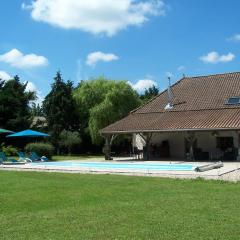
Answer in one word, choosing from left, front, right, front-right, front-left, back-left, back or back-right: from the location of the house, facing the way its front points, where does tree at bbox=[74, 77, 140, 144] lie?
back-right

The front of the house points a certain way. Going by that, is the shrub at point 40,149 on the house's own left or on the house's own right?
on the house's own right

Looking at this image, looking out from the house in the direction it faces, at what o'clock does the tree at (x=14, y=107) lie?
The tree is roughly at 4 o'clock from the house.

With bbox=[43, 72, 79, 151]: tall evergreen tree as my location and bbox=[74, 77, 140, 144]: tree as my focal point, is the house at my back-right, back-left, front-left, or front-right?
front-right

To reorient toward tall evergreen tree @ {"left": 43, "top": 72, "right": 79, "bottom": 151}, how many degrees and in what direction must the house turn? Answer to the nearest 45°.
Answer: approximately 135° to its right

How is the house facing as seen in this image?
toward the camera

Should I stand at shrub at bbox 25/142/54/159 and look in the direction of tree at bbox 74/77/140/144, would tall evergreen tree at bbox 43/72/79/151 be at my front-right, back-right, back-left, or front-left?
front-left

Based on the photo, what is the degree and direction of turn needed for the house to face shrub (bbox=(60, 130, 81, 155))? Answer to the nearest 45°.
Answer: approximately 135° to its right
